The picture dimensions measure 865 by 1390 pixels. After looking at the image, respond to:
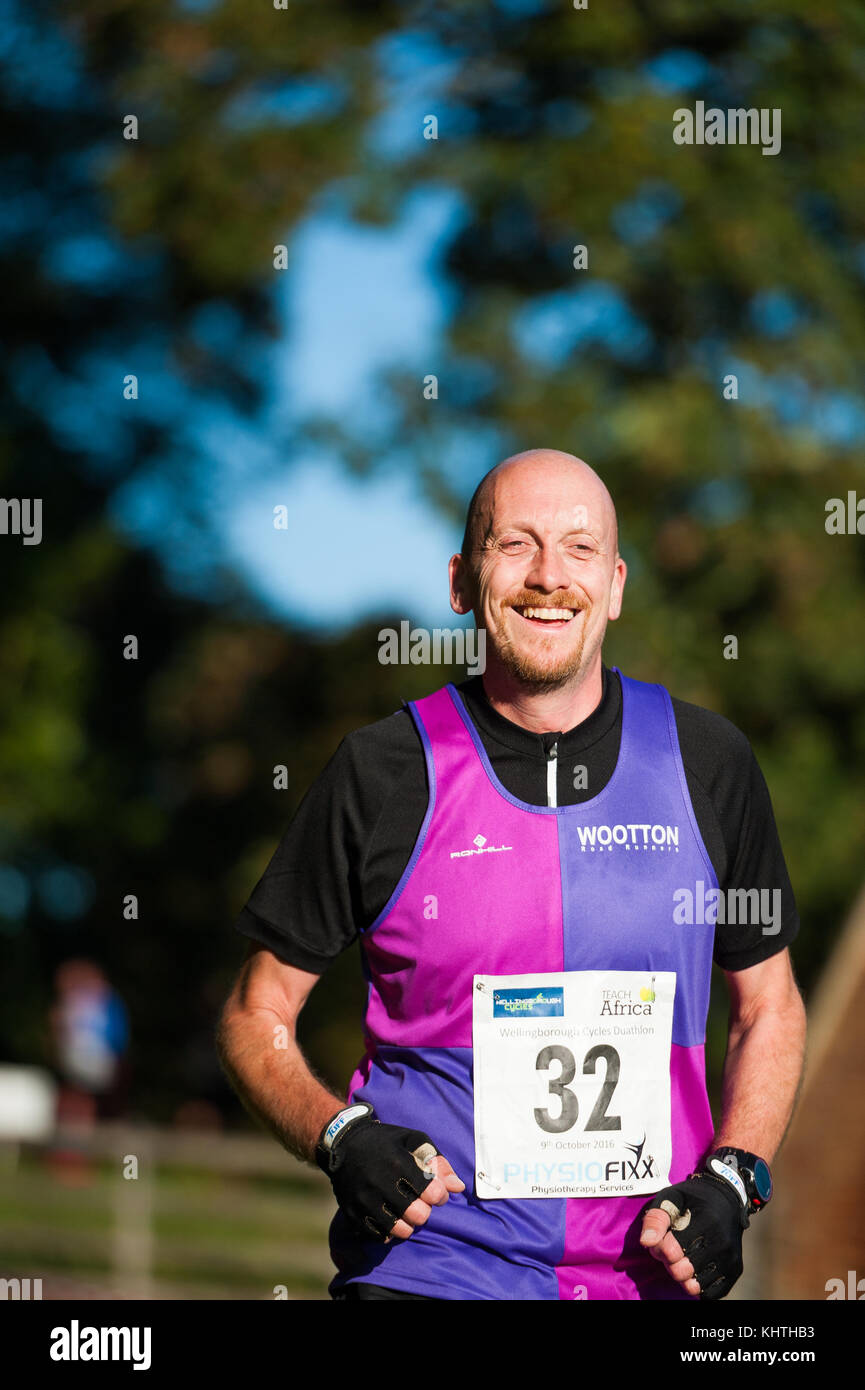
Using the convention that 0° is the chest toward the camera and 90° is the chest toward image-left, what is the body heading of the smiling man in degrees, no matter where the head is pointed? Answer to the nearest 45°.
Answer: approximately 0°
